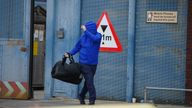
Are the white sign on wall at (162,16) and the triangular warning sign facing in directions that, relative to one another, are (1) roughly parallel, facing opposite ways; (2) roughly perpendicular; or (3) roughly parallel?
roughly parallel

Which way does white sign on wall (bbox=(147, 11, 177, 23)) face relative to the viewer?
toward the camera

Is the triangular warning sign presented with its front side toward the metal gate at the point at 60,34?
no

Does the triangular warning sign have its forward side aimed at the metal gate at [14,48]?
no

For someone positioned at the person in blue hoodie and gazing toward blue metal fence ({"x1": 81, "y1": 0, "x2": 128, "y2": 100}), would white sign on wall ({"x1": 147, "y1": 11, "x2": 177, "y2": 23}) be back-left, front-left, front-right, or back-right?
front-right

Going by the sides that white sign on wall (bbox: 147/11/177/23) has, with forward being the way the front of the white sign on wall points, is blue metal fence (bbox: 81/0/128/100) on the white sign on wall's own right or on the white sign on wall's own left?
on the white sign on wall's own right

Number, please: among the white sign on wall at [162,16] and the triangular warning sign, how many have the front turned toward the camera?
2

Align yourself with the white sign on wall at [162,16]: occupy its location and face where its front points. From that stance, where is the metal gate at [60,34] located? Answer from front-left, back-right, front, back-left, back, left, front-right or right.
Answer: right

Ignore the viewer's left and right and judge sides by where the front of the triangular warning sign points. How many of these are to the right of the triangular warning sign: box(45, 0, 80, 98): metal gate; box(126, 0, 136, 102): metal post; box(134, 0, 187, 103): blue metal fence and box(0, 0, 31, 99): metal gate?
2

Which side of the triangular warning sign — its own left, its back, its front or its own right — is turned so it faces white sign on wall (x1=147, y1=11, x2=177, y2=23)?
left

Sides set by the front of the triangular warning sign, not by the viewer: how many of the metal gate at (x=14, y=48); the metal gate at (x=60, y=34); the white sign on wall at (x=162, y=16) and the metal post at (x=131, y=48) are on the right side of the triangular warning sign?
2

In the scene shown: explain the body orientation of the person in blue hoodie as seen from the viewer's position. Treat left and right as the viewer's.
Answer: facing the viewer and to the left of the viewer

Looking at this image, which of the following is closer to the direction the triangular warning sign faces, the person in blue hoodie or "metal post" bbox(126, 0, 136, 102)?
the person in blue hoodie

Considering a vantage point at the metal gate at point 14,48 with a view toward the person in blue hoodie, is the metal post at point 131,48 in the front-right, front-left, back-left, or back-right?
front-left
